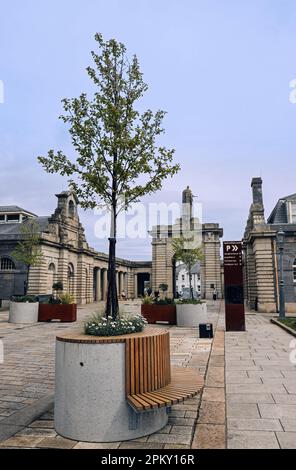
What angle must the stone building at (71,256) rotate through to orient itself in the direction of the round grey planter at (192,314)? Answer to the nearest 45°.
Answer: approximately 45° to its right

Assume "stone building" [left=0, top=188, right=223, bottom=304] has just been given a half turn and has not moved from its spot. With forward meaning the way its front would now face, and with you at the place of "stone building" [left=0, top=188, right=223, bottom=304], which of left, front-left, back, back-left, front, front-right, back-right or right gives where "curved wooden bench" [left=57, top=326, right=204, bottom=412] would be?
back-left

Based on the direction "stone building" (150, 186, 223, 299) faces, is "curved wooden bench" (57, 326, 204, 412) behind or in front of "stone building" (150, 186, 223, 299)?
in front

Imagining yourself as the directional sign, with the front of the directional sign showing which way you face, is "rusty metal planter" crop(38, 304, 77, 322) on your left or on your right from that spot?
on your right

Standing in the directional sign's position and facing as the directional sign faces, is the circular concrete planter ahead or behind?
ahead

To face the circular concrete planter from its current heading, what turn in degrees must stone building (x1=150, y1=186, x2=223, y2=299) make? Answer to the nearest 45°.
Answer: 0° — it already faces it

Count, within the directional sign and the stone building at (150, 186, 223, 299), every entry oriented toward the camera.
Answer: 2

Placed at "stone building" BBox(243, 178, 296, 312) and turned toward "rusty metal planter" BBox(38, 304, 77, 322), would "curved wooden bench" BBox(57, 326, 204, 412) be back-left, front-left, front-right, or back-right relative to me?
front-left

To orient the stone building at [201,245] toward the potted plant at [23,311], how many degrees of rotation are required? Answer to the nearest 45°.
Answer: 0° — it already faces it

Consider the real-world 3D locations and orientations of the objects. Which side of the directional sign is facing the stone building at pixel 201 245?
back

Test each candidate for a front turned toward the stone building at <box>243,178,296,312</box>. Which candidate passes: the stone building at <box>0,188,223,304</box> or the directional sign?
the stone building at <box>0,188,223,304</box>

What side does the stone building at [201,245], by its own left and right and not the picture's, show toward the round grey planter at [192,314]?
front

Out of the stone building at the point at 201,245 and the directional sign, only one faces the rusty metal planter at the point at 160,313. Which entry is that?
the stone building

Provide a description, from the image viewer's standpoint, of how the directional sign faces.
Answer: facing the viewer

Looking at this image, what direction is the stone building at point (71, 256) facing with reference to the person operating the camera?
facing the viewer and to the right of the viewer
